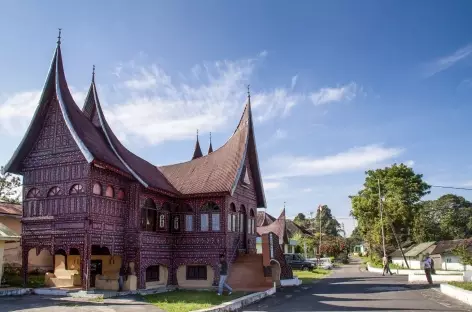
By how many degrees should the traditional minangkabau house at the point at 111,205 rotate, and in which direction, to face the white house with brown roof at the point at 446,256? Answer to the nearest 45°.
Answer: approximately 90° to its left

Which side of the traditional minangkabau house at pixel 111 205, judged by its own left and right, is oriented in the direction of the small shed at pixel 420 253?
left
